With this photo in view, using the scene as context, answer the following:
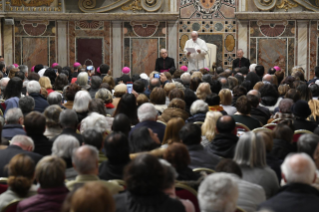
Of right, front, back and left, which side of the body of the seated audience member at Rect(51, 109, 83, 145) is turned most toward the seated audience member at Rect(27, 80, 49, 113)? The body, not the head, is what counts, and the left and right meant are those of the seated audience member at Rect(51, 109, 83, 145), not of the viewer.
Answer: front

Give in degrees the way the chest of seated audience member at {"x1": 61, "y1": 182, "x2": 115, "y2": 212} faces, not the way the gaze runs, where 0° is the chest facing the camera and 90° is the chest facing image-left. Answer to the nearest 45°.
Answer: approximately 180°

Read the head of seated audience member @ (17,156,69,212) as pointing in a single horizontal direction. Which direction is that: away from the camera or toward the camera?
away from the camera

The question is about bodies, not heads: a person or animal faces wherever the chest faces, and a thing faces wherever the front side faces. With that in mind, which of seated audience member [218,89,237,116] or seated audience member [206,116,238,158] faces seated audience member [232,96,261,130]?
seated audience member [206,116,238,158]

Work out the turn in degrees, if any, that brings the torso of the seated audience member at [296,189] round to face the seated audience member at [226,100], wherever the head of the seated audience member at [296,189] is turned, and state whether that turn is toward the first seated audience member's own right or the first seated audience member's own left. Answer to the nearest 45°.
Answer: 0° — they already face them

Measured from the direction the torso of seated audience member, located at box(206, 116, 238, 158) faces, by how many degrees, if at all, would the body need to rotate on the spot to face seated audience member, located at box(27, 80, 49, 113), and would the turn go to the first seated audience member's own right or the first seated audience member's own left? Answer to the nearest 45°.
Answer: approximately 45° to the first seated audience member's own left

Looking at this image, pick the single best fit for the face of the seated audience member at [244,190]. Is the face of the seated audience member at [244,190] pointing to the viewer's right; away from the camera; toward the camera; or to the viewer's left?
away from the camera

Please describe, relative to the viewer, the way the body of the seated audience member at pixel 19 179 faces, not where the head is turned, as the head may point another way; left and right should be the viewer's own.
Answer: facing away from the viewer

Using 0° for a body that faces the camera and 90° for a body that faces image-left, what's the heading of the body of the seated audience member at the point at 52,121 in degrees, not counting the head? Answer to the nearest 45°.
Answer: approximately 180°

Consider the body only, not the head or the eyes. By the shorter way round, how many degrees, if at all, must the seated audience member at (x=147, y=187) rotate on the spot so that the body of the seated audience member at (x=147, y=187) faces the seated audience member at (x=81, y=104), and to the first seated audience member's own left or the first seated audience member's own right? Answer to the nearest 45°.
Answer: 0° — they already face them

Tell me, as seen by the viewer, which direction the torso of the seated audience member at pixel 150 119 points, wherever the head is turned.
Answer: away from the camera

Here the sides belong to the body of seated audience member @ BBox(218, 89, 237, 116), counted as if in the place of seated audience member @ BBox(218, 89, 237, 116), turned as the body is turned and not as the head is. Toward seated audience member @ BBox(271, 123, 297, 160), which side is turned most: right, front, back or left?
back

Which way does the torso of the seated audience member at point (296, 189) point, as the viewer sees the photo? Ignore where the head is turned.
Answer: away from the camera

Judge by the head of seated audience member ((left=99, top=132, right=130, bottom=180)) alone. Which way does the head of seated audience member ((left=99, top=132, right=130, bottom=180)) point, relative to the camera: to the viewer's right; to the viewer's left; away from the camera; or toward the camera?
away from the camera

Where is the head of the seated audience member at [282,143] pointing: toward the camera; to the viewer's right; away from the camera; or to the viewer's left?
away from the camera

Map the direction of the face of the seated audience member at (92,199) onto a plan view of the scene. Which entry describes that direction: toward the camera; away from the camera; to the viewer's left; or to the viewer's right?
away from the camera

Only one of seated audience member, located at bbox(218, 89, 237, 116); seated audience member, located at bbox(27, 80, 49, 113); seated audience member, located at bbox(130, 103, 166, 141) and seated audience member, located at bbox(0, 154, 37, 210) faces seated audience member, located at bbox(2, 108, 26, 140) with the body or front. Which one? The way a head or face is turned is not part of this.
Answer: seated audience member, located at bbox(0, 154, 37, 210)

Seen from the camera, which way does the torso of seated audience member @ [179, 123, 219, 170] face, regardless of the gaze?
away from the camera

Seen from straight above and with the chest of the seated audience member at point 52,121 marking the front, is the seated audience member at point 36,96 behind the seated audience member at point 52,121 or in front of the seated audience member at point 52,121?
in front
